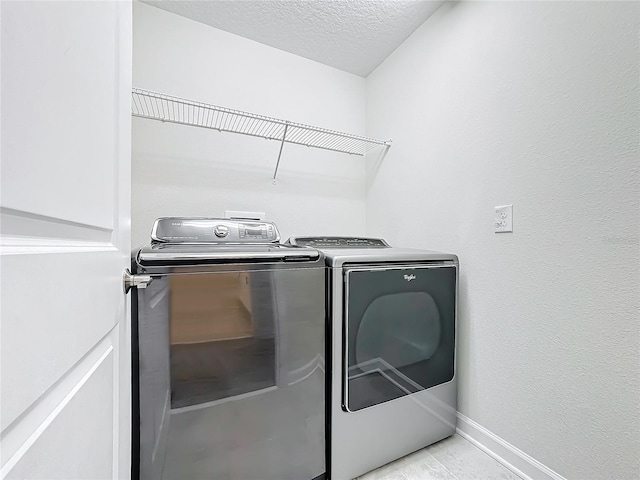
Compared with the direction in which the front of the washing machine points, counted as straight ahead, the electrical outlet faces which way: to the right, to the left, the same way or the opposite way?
to the right

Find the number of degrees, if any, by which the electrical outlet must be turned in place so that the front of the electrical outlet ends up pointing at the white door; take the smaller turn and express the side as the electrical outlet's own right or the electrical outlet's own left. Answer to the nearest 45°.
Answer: approximately 45° to the electrical outlet's own left

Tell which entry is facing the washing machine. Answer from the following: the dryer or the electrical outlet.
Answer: the electrical outlet

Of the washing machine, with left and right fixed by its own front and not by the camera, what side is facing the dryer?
left

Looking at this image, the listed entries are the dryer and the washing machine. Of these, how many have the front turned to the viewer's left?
0

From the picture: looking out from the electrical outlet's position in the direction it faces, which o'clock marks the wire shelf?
The wire shelf is roughly at 1 o'clock from the electrical outlet.

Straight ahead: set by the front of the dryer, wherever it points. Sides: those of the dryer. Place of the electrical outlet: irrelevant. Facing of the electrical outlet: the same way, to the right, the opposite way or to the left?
to the right

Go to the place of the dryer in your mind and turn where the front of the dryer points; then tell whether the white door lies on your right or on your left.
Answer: on your right

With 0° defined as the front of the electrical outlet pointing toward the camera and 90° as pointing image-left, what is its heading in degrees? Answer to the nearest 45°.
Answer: approximately 45°

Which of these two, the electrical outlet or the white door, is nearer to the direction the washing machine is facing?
the white door

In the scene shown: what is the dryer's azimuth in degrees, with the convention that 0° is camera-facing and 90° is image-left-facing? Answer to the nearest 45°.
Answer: approximately 315°
